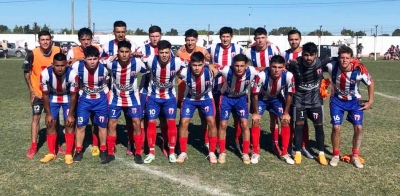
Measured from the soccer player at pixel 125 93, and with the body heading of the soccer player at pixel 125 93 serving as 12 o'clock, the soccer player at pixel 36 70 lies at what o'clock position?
the soccer player at pixel 36 70 is roughly at 4 o'clock from the soccer player at pixel 125 93.

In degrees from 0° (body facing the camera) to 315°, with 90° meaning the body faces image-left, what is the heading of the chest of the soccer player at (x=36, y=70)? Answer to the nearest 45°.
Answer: approximately 0°

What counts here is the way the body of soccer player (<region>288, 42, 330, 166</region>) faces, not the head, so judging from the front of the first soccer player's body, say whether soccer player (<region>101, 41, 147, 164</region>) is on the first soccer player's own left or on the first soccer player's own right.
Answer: on the first soccer player's own right

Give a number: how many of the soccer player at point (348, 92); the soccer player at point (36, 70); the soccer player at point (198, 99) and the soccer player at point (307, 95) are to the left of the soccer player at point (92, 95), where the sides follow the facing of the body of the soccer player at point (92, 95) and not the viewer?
3

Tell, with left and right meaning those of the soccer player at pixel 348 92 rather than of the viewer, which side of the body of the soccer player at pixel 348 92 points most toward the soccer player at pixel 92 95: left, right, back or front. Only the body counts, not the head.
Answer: right

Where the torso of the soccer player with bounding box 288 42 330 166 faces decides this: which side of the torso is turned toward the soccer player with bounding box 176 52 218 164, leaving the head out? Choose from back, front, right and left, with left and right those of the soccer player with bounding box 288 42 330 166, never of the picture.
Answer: right

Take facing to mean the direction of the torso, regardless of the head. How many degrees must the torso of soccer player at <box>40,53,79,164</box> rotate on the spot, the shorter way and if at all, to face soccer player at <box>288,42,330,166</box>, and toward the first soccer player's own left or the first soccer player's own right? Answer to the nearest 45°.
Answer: approximately 90° to the first soccer player's own left
